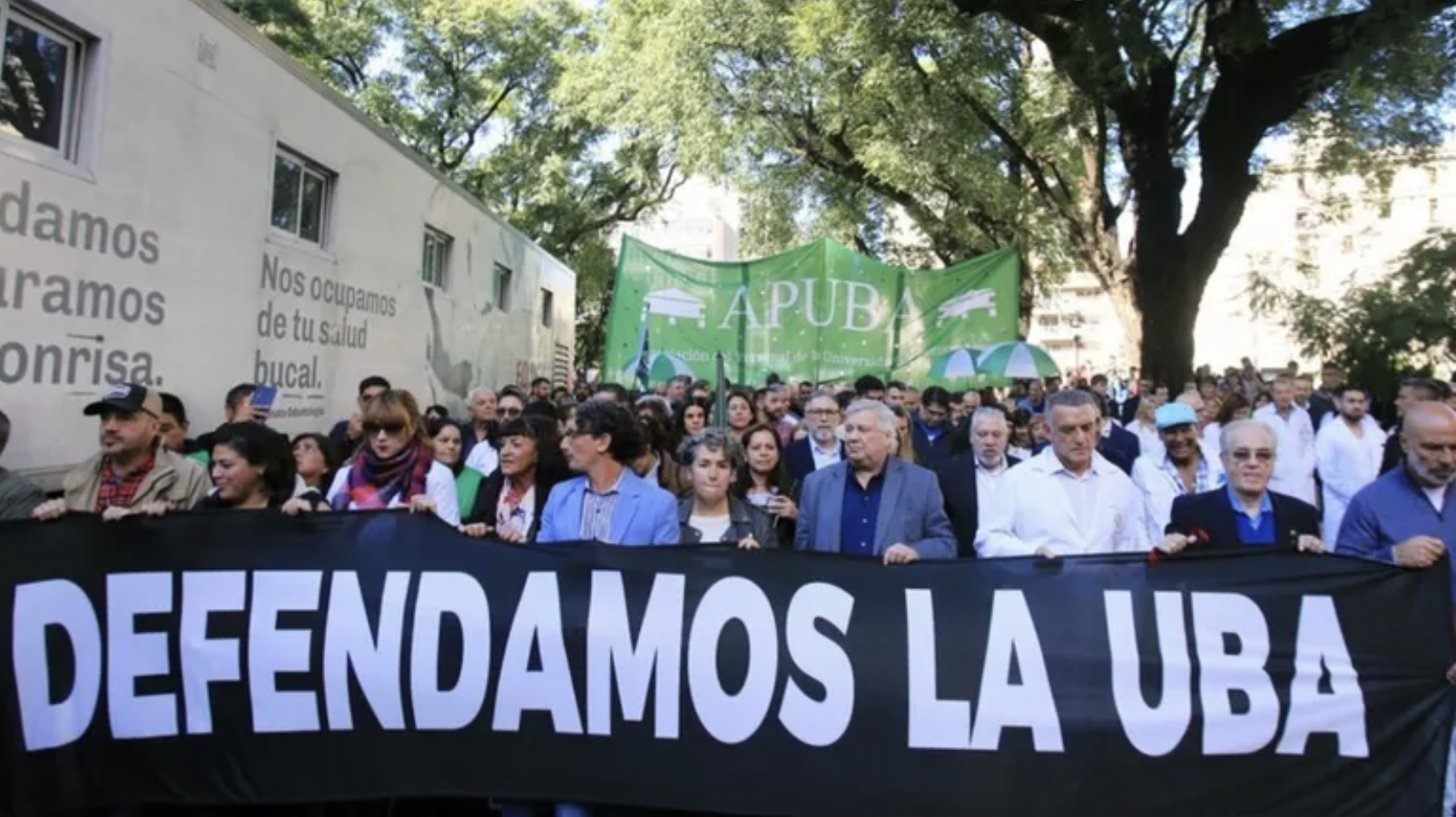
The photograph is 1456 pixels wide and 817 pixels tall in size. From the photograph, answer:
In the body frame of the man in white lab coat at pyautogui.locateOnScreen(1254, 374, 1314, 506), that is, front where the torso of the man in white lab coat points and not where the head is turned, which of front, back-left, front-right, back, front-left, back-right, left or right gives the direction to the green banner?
right

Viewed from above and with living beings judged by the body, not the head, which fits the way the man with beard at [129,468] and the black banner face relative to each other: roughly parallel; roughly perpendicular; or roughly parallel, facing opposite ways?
roughly parallel

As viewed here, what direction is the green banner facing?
toward the camera

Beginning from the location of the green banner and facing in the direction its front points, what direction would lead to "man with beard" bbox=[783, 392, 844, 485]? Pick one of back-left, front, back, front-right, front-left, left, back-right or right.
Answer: front

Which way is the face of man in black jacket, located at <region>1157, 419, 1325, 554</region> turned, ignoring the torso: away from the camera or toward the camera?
toward the camera

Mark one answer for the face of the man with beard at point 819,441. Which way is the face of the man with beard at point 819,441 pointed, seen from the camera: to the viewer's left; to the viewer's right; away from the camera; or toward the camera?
toward the camera

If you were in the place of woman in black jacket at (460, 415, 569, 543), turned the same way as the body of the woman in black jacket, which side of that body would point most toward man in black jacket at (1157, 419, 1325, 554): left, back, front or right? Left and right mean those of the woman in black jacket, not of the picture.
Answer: left

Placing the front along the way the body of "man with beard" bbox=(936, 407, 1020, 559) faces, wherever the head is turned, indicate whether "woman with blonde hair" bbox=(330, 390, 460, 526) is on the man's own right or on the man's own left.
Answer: on the man's own right

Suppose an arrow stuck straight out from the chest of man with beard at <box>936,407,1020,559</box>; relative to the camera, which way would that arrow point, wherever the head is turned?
toward the camera

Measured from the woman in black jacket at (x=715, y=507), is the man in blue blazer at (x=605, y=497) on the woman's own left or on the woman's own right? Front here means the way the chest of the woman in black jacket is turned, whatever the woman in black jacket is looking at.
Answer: on the woman's own right

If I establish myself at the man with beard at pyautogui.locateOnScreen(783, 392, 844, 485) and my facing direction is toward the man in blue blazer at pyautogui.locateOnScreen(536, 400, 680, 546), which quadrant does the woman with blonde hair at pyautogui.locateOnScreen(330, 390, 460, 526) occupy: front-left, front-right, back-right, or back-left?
front-right

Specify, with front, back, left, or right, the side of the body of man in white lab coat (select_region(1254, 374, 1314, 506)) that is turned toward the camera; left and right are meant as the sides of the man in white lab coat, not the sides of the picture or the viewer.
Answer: front

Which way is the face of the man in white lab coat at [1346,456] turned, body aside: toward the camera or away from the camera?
toward the camera

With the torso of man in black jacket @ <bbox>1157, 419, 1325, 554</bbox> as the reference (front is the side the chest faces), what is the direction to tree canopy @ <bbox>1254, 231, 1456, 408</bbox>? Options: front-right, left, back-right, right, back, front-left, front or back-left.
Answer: back

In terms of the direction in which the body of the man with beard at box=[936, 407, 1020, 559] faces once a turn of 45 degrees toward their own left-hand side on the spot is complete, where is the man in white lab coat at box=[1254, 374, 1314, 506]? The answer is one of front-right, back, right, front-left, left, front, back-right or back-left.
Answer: left

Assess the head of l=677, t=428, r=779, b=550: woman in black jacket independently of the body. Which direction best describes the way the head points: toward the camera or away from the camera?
toward the camera

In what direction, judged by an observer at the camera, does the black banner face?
facing the viewer

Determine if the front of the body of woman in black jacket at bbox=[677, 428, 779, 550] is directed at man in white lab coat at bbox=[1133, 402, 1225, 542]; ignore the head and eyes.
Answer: no
